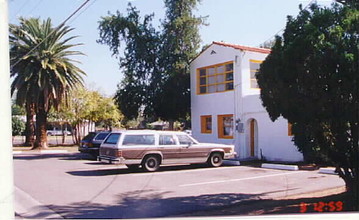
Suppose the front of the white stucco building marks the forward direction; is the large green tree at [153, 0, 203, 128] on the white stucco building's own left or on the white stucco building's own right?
on the white stucco building's own right

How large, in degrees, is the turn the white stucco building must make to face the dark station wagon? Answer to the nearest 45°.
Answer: approximately 135° to its right

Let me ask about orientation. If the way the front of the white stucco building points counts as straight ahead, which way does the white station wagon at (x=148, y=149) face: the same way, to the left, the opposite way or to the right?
to the left

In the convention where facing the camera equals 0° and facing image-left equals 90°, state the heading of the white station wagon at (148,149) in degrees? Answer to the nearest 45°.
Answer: approximately 225°

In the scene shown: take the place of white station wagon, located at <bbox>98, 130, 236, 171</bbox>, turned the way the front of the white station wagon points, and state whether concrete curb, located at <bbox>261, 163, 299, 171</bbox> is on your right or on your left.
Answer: on your right
